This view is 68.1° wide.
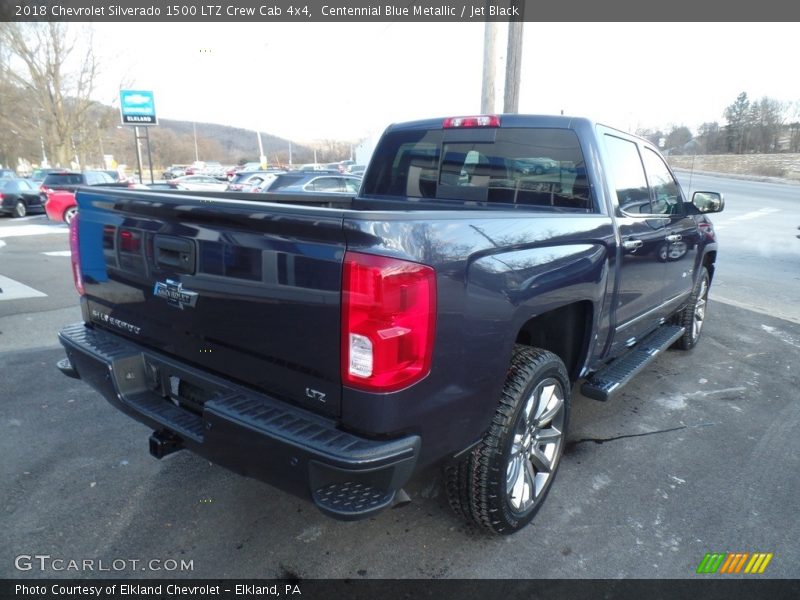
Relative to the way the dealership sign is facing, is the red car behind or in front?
in front

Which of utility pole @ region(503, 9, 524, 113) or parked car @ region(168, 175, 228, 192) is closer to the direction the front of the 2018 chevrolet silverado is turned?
the utility pole

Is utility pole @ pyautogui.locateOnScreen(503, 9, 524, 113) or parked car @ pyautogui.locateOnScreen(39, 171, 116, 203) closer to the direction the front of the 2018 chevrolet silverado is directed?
the utility pole

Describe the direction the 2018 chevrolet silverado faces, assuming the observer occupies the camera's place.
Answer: facing away from the viewer and to the right of the viewer

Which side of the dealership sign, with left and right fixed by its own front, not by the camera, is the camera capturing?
front

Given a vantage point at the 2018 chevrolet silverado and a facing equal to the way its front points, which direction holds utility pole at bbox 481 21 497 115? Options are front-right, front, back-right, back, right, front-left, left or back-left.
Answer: front-left

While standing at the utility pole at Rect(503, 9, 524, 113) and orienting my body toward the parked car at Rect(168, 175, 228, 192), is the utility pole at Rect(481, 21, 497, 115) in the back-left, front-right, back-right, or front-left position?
front-right

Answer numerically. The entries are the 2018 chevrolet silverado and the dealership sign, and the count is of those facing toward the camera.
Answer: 1

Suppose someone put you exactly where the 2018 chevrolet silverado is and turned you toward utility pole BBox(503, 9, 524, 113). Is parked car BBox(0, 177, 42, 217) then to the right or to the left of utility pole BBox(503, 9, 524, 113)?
left

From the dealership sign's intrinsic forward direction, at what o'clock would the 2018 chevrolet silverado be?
The 2018 chevrolet silverado is roughly at 12 o'clock from the dealership sign.

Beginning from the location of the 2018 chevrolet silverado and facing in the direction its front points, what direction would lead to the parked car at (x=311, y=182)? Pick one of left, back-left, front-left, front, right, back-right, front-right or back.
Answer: front-left

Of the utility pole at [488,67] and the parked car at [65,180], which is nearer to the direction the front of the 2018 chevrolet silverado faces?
the utility pole

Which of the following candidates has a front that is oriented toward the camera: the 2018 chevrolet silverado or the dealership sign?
the dealership sign
